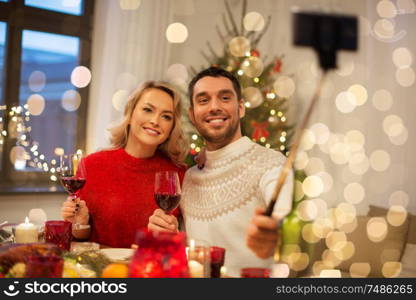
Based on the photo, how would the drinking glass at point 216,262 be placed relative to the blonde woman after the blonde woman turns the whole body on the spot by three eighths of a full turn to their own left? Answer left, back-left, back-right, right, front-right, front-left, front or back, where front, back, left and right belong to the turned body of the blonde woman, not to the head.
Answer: back-right

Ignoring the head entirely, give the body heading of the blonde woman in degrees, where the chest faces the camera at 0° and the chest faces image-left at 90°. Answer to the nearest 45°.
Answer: approximately 0°

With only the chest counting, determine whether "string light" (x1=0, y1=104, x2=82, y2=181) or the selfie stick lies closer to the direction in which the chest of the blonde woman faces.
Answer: the selfie stick

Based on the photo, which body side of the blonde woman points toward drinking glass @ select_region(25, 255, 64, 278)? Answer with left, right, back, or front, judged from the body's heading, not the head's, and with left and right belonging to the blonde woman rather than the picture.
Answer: front

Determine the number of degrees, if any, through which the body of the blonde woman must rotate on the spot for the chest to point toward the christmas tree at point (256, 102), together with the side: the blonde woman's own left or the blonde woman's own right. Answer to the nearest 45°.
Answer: approximately 135° to the blonde woman's own left

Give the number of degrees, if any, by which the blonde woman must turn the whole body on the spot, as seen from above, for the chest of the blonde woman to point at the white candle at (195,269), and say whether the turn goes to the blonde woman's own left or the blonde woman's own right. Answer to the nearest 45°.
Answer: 0° — they already face it

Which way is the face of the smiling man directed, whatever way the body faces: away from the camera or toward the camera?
toward the camera

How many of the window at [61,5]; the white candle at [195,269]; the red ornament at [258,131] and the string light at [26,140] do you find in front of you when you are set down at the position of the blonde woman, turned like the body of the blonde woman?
1

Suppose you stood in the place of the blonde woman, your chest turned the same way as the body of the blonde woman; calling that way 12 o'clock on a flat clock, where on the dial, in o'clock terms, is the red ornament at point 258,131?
The red ornament is roughly at 7 o'clock from the blonde woman.

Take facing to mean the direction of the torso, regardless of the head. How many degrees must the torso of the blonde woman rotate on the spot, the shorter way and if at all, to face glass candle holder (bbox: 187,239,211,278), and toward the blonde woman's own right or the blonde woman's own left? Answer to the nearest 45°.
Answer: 0° — they already face it

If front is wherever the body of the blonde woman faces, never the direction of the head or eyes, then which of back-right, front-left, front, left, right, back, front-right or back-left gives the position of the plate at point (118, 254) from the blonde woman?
front

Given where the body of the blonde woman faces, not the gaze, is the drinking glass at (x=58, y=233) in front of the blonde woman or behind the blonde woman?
in front

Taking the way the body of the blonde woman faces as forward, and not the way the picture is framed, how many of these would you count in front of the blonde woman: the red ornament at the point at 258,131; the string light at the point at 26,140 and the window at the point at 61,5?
0

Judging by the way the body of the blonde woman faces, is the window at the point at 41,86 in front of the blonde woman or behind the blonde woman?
behind
